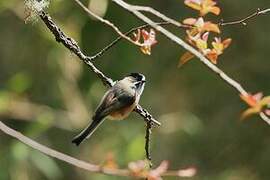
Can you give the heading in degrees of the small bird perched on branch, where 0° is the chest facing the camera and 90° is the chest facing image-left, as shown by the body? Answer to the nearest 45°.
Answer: approximately 270°
